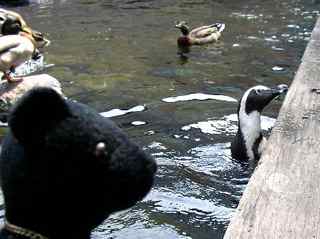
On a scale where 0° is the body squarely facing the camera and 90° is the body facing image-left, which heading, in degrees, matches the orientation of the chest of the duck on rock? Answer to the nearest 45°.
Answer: approximately 270°

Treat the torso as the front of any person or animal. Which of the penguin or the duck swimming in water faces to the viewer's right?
the penguin

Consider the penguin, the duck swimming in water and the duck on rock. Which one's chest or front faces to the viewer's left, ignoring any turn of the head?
the duck swimming in water

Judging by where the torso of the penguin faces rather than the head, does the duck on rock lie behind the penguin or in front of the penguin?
behind

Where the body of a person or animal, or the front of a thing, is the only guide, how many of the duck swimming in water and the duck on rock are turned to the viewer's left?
1

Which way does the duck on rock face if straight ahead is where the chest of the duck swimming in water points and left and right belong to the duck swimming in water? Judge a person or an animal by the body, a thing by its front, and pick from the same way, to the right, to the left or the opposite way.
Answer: the opposite way

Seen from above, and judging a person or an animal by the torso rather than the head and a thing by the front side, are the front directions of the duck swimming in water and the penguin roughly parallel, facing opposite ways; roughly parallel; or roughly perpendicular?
roughly parallel, facing opposite ways

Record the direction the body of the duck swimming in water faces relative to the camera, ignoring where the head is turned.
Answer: to the viewer's left

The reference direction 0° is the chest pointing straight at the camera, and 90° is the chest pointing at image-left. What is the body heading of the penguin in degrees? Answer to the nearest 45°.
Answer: approximately 270°

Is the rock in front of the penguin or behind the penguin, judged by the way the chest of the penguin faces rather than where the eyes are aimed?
behind

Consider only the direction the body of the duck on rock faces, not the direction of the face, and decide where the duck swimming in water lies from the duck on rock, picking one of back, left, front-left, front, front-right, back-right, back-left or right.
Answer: front-left

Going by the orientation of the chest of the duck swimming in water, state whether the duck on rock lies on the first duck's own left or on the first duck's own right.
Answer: on the first duck's own left
